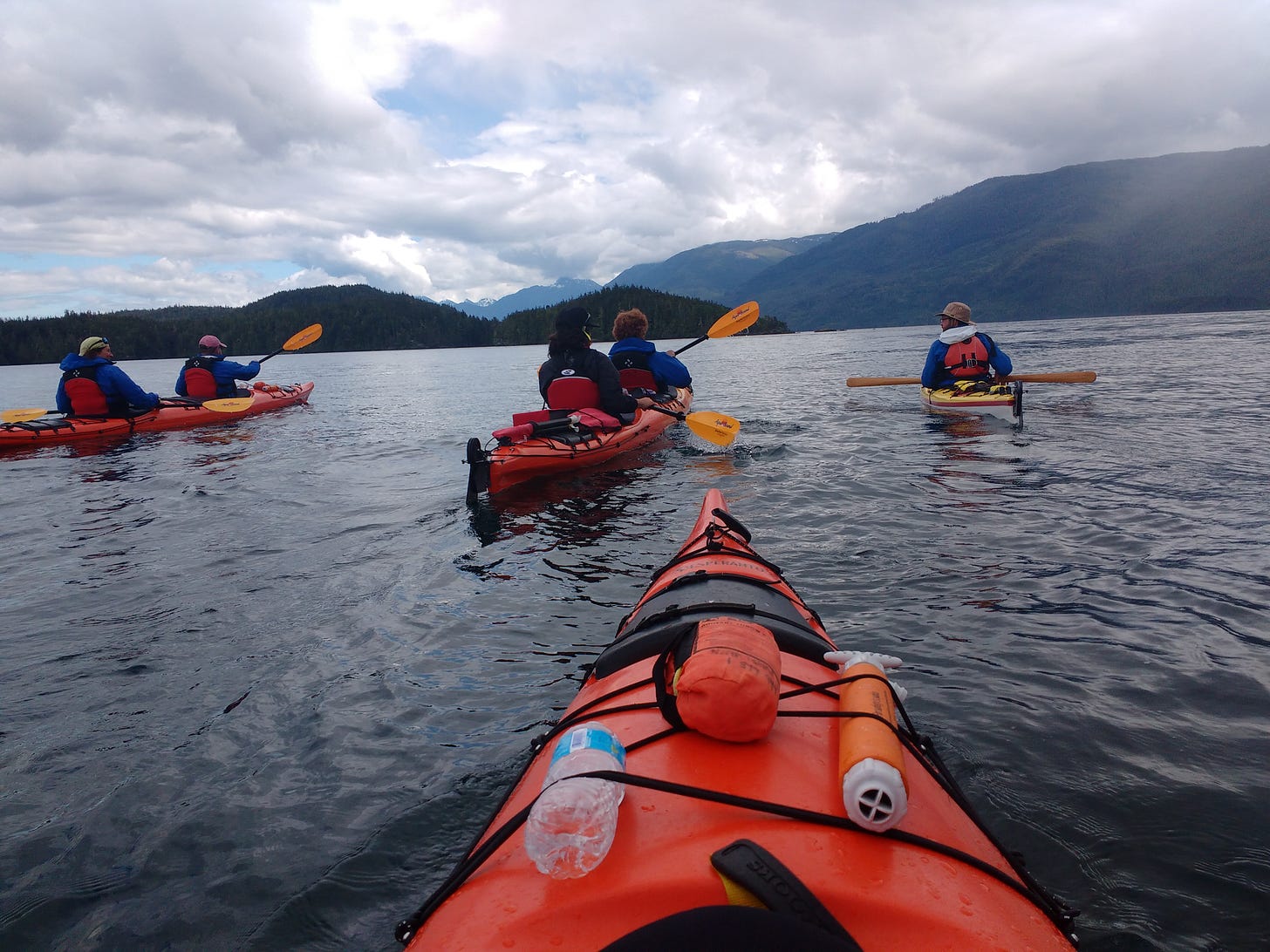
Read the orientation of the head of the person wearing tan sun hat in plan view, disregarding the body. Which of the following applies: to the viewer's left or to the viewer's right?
to the viewer's left

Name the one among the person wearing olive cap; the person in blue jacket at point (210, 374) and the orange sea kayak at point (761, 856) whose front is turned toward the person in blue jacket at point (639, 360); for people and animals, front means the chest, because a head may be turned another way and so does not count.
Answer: the orange sea kayak

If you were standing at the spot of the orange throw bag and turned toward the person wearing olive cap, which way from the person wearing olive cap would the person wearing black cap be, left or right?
right

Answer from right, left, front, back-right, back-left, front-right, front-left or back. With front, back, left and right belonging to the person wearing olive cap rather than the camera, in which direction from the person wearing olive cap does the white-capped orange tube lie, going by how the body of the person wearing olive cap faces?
back-right

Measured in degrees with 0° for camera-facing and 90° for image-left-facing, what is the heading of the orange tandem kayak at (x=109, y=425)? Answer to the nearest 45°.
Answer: approximately 225°

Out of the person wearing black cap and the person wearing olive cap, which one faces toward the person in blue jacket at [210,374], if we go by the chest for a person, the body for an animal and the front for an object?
the person wearing olive cap

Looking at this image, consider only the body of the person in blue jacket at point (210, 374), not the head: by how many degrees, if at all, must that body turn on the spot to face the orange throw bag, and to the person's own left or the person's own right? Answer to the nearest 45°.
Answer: approximately 135° to the person's own right

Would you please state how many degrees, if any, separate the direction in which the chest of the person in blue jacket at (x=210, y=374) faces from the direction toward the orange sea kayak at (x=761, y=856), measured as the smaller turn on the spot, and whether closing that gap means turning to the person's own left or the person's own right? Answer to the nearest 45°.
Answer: approximately 135° to the person's own right

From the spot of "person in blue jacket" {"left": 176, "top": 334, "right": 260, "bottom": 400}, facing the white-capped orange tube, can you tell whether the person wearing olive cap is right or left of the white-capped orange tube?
right

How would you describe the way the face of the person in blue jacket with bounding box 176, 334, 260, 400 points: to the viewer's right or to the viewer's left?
to the viewer's right

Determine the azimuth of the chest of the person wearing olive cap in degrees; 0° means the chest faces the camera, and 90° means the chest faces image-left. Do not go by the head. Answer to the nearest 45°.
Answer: approximately 225°

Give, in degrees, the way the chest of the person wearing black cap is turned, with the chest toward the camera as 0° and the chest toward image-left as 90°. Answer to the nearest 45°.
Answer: approximately 225°

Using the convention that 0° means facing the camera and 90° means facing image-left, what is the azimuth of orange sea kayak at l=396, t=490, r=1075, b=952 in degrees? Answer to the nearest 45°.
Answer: approximately 180°
